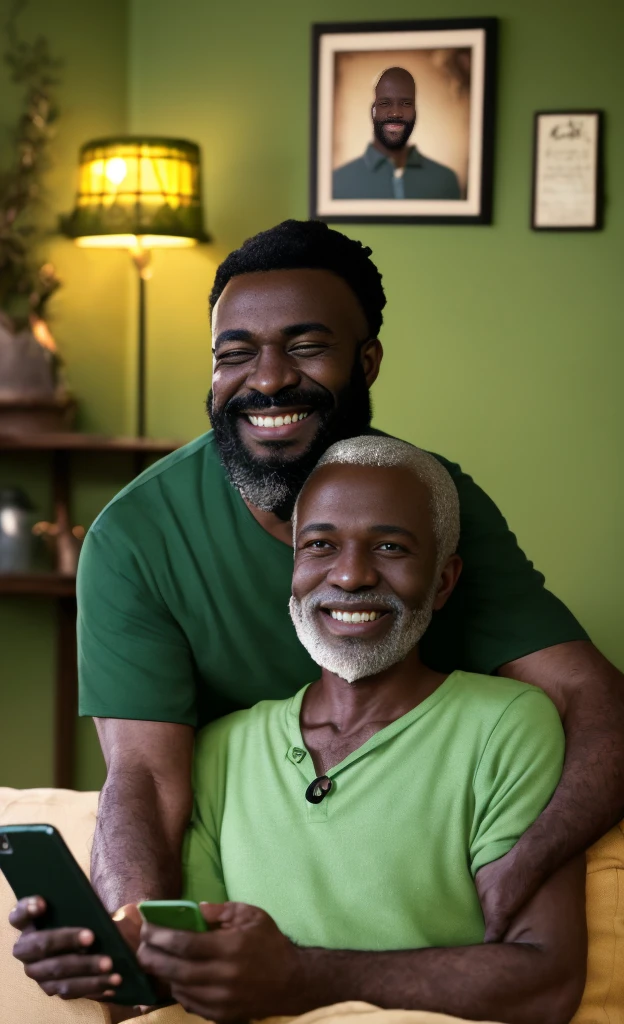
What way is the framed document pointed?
toward the camera

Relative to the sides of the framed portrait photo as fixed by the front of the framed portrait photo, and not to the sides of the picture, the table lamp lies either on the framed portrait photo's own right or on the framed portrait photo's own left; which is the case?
on the framed portrait photo's own right

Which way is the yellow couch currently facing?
toward the camera

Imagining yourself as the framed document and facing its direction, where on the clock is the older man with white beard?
The older man with white beard is roughly at 12 o'clock from the framed document.

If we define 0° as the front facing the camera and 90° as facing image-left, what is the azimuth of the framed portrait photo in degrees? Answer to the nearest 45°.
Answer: approximately 0°

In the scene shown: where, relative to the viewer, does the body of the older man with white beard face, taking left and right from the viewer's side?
facing the viewer and to the left of the viewer

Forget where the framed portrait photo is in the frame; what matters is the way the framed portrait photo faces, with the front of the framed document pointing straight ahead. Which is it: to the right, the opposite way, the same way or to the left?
the same way

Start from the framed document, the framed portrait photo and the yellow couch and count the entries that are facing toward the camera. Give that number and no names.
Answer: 3

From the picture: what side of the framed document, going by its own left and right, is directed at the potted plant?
right

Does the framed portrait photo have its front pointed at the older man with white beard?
yes

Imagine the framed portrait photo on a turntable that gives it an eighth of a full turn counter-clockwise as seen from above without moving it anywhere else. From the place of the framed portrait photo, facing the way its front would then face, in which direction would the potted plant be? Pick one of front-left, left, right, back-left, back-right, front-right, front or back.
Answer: back-right

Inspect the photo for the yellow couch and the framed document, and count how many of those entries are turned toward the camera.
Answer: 2

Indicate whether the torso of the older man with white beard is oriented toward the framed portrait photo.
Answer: no

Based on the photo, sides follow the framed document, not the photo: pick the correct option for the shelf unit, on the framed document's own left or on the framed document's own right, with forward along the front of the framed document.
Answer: on the framed document's own right

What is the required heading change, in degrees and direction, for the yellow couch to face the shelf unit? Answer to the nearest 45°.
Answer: approximately 180°
